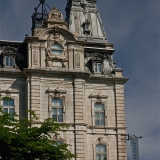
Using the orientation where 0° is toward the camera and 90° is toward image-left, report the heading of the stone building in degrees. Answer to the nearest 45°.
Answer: approximately 0°

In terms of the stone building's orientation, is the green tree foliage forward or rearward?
forward
